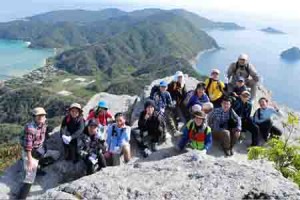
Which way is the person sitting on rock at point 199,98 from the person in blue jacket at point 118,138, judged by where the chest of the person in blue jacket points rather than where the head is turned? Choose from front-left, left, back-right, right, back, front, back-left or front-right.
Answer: back-left

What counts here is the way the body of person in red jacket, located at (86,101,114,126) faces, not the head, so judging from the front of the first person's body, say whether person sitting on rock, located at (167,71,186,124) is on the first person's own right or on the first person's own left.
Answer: on the first person's own left

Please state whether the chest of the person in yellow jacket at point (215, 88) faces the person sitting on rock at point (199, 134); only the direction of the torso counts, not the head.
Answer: yes

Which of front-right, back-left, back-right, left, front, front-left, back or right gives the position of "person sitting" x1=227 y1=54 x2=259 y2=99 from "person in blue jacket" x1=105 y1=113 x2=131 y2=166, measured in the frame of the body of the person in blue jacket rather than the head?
back-left

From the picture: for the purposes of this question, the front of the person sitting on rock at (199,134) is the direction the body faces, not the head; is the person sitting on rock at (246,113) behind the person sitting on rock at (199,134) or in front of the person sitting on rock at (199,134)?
behind

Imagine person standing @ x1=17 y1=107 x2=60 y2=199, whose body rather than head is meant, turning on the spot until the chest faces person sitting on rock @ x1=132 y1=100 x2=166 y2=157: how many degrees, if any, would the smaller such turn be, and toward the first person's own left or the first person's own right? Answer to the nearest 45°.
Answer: approximately 45° to the first person's own left
